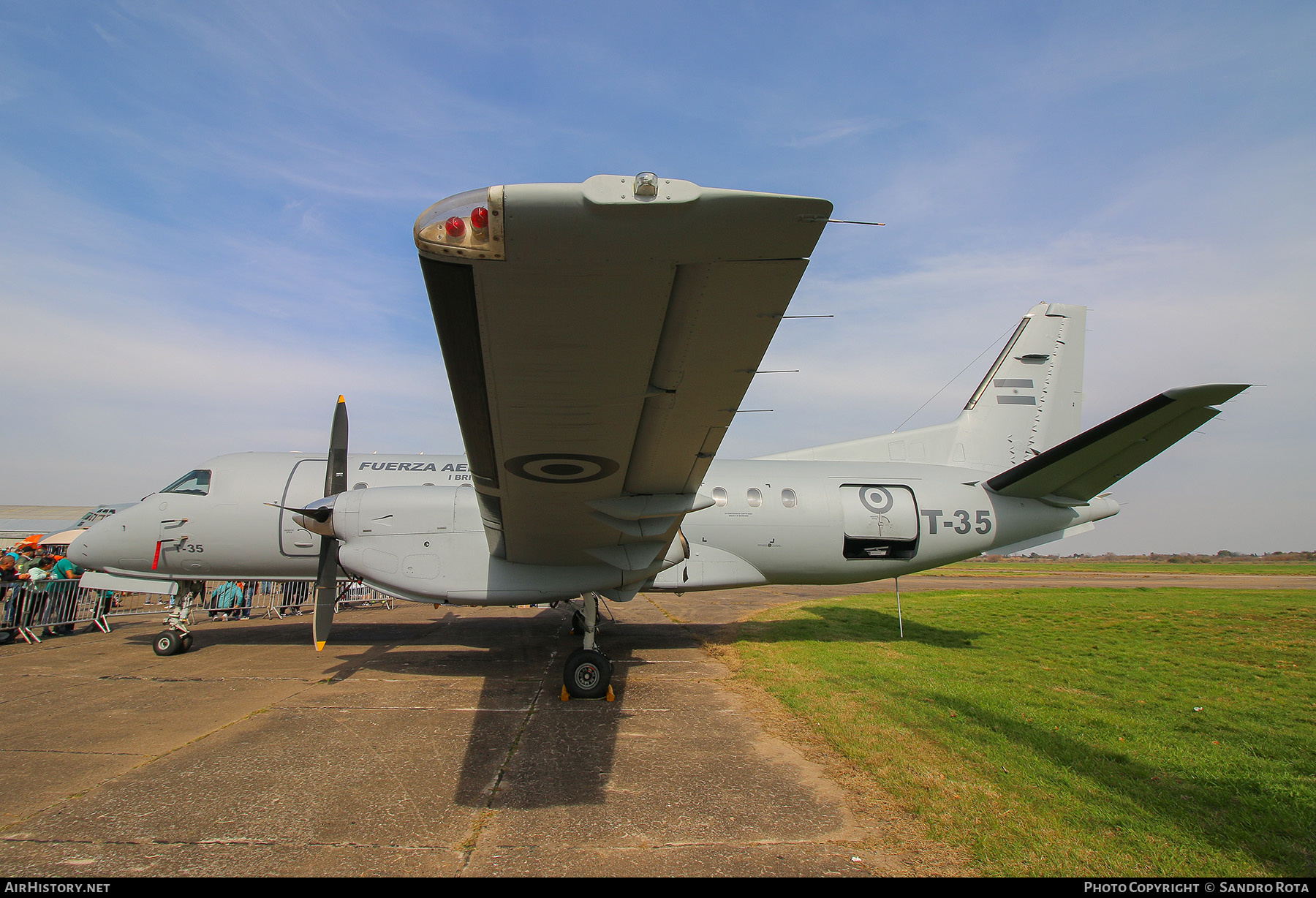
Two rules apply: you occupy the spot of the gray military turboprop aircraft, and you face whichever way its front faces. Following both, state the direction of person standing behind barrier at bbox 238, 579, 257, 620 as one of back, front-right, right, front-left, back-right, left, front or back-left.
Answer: front-right

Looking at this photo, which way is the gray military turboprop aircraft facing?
to the viewer's left

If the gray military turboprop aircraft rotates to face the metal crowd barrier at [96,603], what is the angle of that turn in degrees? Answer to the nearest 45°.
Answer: approximately 45° to its right

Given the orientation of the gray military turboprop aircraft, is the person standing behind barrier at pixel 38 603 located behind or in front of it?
in front

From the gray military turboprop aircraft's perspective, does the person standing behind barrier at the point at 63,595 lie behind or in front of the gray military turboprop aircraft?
in front

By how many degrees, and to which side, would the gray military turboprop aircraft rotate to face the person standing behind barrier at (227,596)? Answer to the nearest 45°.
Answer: approximately 45° to its right
